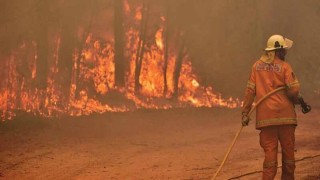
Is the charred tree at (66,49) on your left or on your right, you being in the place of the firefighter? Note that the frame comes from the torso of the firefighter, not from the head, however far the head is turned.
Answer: on your left

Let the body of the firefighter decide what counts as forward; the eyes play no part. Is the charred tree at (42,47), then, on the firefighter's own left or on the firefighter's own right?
on the firefighter's own left

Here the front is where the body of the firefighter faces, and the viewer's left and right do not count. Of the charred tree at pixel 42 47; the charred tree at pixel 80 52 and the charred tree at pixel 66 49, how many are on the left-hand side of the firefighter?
3

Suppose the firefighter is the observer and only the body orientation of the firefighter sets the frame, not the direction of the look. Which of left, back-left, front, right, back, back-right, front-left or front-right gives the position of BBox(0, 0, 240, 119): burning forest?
left
